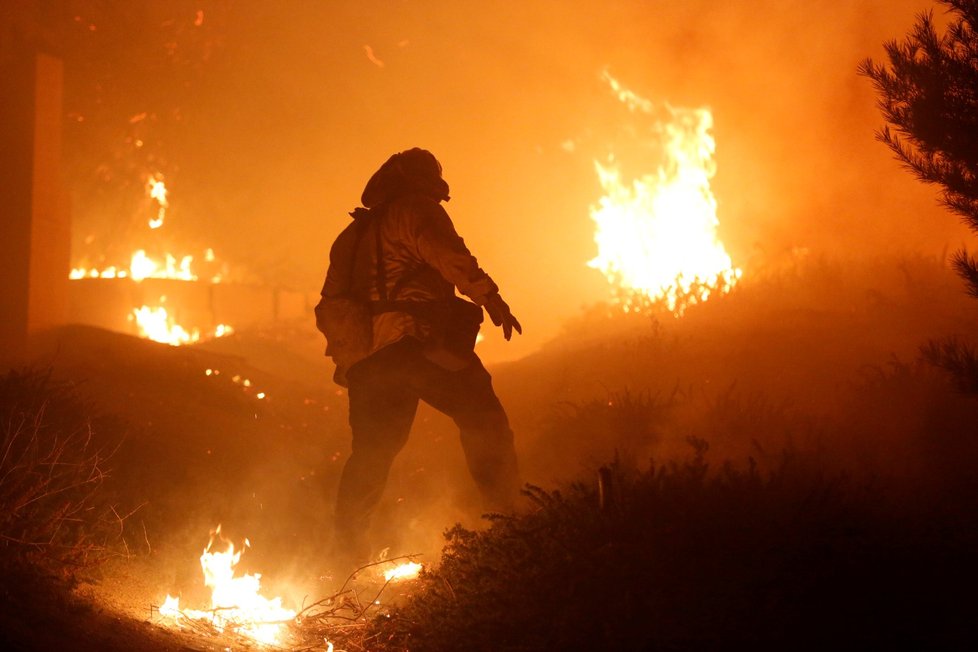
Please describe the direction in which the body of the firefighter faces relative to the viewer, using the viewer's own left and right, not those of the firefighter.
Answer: facing away from the viewer and to the right of the viewer

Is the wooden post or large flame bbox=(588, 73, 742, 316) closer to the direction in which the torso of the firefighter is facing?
the large flame

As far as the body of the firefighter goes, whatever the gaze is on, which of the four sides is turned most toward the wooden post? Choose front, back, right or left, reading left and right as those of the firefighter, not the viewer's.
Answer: left

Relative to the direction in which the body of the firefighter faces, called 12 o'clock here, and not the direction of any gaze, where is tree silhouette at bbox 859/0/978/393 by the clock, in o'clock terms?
The tree silhouette is roughly at 2 o'clock from the firefighter.

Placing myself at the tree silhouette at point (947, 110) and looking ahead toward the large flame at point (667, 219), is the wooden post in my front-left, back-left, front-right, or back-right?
front-left

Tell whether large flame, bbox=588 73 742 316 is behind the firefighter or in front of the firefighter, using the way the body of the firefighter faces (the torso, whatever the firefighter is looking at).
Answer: in front

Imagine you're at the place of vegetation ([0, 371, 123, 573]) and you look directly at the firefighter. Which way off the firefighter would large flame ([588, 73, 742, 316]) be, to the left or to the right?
left

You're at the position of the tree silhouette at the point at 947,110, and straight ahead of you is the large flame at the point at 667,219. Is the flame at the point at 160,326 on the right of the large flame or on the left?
left

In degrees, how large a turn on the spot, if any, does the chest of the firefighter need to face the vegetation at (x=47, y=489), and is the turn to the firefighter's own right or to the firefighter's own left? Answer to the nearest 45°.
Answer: approximately 135° to the firefighter's own left

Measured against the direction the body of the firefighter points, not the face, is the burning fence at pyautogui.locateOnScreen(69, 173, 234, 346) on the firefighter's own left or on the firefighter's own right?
on the firefighter's own left
